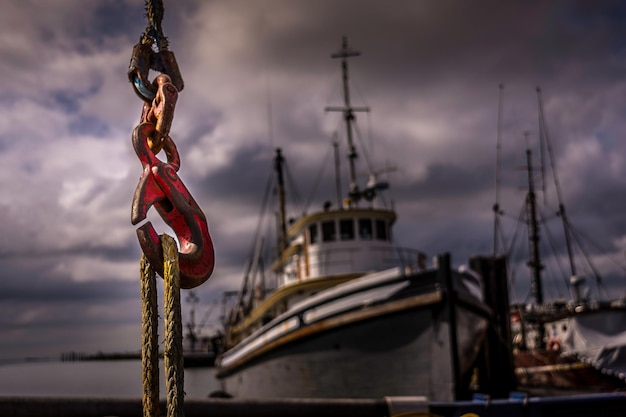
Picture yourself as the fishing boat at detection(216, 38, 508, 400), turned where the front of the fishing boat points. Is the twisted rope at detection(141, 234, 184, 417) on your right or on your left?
on your right

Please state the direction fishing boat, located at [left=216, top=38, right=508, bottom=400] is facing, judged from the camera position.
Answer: facing the viewer and to the right of the viewer

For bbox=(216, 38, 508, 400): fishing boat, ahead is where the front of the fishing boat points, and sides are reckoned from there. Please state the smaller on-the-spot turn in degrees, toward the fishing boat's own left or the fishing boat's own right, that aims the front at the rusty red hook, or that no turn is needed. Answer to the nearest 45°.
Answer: approximately 45° to the fishing boat's own right

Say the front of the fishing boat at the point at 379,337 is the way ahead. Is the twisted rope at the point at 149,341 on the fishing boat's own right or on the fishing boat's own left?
on the fishing boat's own right
